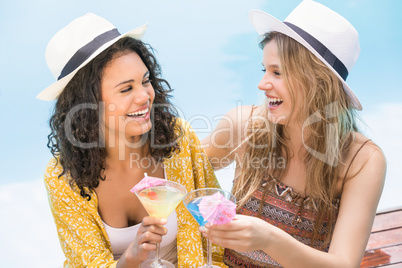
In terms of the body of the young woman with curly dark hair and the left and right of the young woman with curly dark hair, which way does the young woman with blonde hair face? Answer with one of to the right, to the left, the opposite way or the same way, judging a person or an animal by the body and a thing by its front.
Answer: to the right

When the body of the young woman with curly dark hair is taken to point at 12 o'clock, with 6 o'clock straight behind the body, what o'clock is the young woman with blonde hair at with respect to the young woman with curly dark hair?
The young woman with blonde hair is roughly at 11 o'clock from the young woman with curly dark hair.

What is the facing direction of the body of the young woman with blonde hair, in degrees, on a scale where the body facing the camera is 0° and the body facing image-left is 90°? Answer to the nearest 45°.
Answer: approximately 45°

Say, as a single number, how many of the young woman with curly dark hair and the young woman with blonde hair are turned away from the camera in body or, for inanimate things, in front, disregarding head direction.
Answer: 0

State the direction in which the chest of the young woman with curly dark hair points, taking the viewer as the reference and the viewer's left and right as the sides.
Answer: facing the viewer and to the right of the viewer

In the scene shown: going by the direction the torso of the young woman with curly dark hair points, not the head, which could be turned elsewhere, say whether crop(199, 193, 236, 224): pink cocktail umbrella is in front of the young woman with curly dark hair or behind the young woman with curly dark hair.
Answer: in front

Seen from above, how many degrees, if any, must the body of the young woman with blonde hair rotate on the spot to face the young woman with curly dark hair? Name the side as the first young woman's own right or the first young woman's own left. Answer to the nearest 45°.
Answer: approximately 45° to the first young woman's own right
